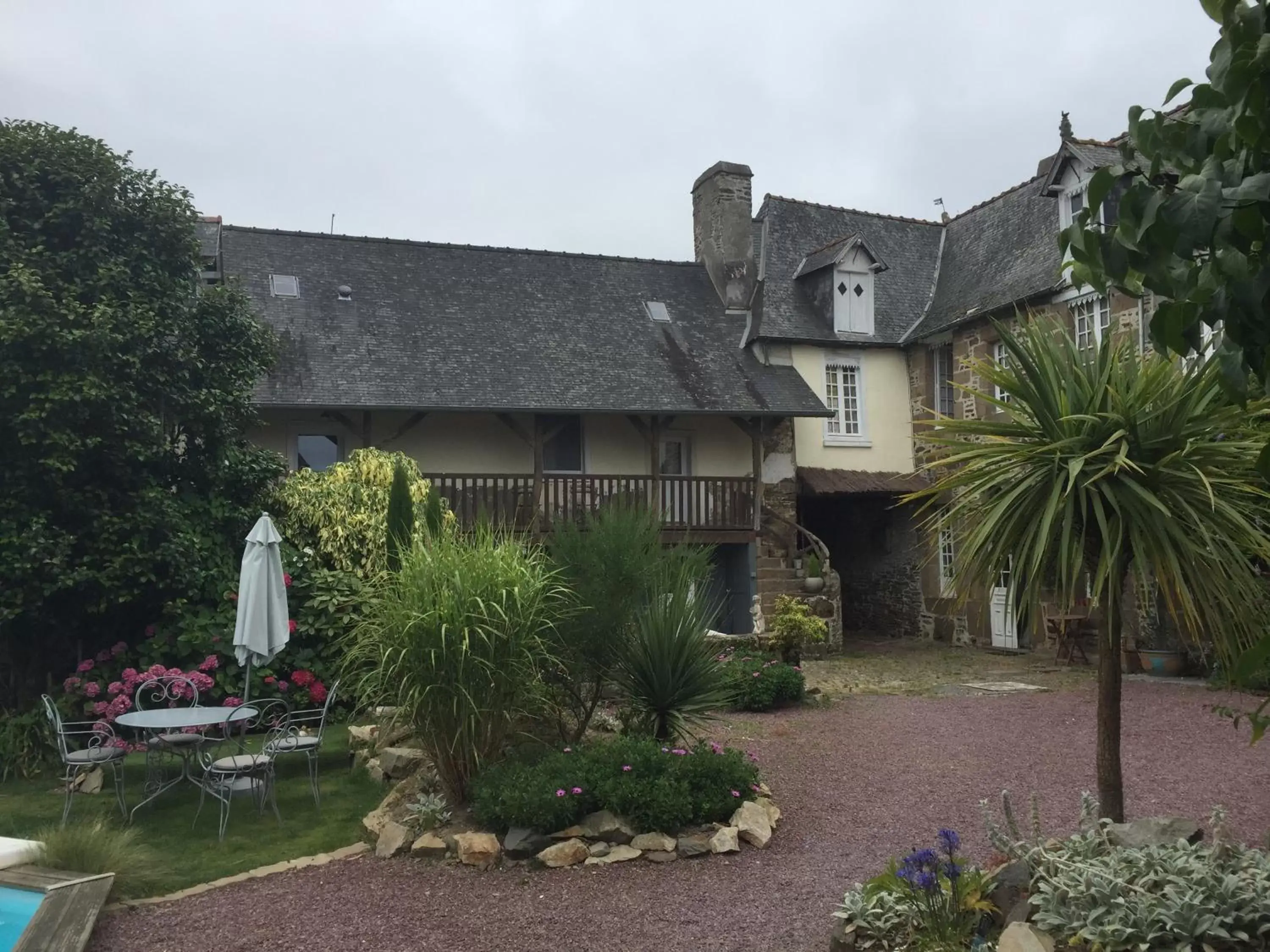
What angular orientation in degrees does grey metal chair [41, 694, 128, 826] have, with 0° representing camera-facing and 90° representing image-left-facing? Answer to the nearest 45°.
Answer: approximately 270°

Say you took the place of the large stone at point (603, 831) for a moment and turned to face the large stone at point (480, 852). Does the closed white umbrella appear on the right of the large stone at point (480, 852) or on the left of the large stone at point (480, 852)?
right

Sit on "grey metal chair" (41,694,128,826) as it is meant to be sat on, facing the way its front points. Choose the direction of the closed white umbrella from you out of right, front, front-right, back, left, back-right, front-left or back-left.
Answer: front

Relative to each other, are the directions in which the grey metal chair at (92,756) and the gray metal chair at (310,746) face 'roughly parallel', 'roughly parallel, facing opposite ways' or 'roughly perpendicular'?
roughly parallel, facing opposite ways

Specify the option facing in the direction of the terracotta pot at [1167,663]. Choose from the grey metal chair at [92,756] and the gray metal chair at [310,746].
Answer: the grey metal chair at [92,756]

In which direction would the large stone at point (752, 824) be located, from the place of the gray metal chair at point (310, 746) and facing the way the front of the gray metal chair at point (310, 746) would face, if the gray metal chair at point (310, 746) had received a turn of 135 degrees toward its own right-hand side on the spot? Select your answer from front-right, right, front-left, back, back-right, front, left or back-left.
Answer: right

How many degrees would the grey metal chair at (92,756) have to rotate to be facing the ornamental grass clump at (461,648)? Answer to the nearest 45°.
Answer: approximately 45° to its right

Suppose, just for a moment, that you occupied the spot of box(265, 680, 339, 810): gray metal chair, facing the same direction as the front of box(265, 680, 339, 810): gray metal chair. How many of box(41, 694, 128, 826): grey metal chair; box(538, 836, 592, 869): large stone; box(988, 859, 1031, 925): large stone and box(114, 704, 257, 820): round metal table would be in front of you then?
2

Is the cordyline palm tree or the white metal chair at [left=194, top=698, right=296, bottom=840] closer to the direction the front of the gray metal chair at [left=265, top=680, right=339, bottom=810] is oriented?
the white metal chair

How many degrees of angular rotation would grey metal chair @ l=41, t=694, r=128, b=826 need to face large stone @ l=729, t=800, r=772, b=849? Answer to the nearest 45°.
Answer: approximately 45° to its right

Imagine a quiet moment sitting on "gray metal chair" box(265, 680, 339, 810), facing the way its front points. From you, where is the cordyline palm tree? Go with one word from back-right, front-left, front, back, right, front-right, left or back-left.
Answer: back-left

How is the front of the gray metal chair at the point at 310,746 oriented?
to the viewer's left

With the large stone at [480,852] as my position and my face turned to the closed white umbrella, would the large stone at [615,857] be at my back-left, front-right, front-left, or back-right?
back-right

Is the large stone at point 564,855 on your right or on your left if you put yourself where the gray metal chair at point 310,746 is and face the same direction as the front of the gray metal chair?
on your left

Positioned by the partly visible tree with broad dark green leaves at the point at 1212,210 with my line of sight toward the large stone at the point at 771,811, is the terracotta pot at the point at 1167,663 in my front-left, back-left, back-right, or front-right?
front-right

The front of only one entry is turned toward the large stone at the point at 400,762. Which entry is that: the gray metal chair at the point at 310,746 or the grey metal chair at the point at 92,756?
the grey metal chair at the point at 92,756

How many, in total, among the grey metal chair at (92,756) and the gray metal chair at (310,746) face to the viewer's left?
1

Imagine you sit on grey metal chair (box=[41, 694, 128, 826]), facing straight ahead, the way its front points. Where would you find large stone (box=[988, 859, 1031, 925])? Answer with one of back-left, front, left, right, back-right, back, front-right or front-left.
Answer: front-right
